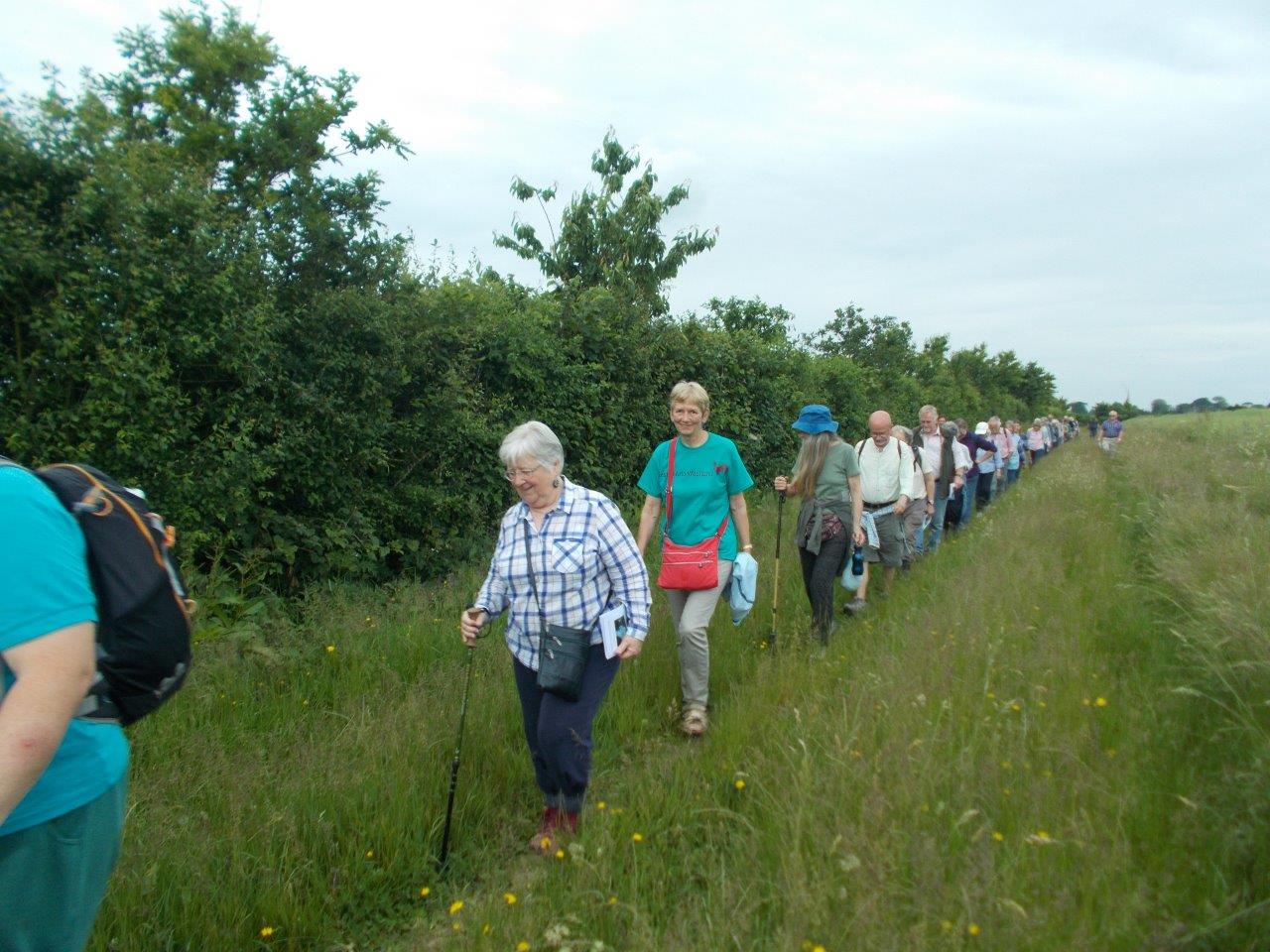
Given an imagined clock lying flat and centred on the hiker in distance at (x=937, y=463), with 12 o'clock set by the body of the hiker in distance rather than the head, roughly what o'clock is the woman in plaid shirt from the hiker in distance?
The woman in plaid shirt is roughly at 11 o'clock from the hiker in distance.

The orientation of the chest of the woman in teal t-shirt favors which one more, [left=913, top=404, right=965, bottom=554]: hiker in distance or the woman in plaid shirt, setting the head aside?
the woman in plaid shirt

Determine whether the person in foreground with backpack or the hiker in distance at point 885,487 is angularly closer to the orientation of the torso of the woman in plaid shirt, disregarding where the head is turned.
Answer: the person in foreground with backpack

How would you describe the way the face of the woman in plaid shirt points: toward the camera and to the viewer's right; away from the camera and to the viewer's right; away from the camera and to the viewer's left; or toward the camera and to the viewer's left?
toward the camera and to the viewer's left

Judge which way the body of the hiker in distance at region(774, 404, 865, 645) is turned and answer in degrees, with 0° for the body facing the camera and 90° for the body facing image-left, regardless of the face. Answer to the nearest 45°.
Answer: approximately 45°

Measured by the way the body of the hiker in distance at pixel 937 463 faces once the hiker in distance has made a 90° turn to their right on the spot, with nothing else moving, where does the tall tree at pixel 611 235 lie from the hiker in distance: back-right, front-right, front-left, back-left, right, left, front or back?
front

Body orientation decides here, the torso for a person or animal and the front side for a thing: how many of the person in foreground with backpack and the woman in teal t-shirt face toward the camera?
1

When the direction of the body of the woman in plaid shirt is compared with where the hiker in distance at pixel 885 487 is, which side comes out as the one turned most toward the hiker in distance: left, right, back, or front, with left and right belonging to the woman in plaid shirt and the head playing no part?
back

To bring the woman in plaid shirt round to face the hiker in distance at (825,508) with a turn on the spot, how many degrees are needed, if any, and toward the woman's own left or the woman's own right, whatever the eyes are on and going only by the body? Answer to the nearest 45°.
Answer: approximately 180°

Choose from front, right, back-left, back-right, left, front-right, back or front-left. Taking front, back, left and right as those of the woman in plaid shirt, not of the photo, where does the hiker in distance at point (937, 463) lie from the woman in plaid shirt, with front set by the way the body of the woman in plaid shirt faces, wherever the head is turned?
back

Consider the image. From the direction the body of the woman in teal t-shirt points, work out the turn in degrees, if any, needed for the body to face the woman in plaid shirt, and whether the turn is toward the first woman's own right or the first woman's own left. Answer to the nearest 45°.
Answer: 0° — they already face them

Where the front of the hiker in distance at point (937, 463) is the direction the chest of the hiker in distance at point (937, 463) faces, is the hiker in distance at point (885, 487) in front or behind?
in front

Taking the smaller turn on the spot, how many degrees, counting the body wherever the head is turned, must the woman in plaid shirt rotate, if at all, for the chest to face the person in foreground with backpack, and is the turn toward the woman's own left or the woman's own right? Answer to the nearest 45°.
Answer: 0° — they already face them

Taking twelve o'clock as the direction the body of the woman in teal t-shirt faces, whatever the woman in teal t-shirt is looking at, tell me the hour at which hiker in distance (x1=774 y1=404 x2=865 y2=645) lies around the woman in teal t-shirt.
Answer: The hiker in distance is roughly at 7 o'clock from the woman in teal t-shirt.
